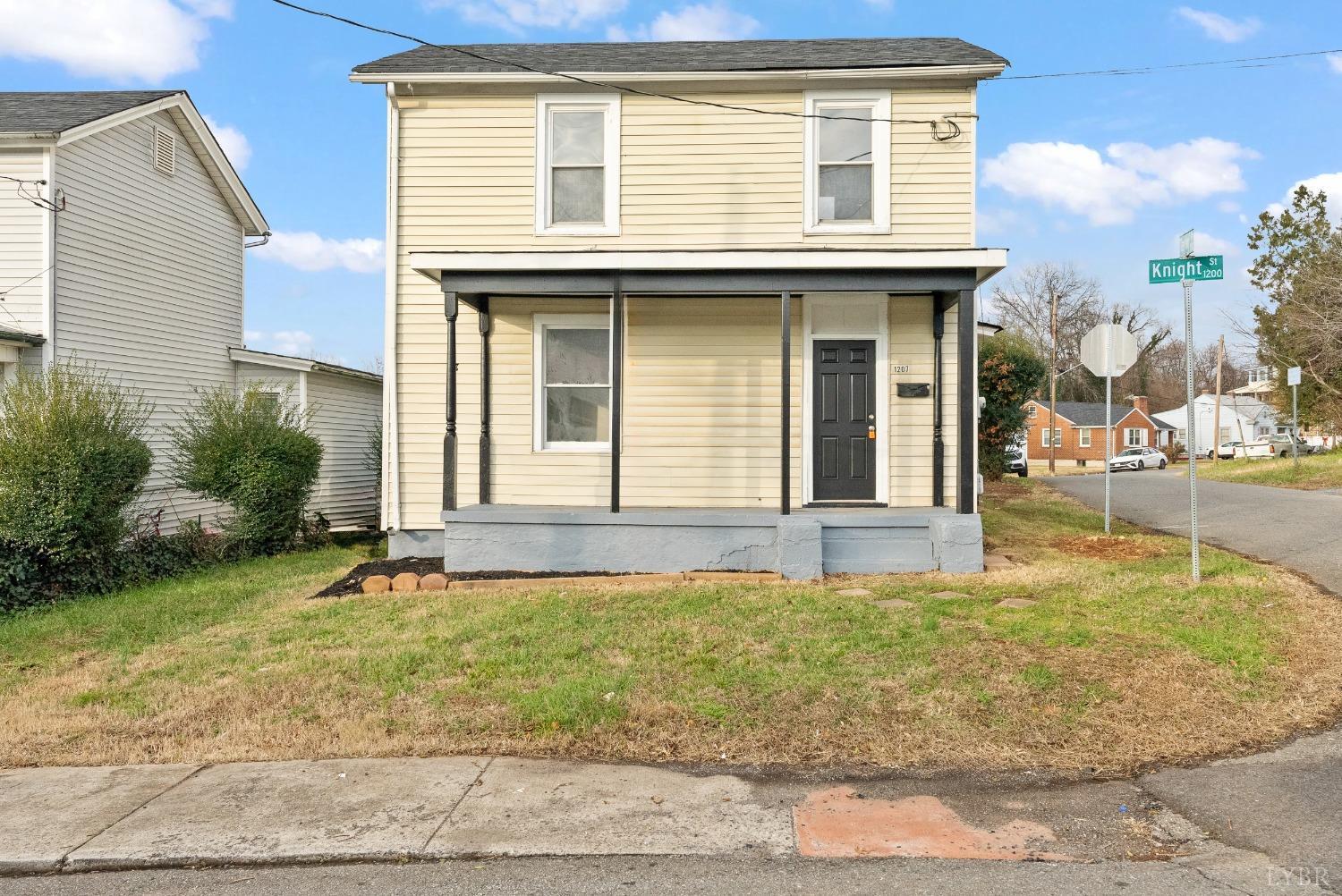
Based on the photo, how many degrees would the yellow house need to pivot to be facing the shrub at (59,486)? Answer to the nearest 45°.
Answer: approximately 90° to its right

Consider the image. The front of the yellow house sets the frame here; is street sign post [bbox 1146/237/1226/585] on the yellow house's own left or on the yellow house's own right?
on the yellow house's own left

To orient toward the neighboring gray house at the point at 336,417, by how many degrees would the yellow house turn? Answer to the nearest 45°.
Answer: approximately 135° to its right

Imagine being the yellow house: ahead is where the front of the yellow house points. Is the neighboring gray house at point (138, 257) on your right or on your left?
on your right

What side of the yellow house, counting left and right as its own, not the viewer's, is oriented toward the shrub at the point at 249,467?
right

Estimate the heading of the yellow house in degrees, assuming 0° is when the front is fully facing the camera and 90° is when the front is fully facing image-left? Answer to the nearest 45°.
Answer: approximately 0°

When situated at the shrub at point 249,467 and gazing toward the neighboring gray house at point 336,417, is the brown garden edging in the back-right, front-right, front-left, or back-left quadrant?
back-right

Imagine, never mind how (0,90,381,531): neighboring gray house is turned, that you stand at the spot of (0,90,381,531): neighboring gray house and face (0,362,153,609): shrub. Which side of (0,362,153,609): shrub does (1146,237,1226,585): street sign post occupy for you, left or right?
left

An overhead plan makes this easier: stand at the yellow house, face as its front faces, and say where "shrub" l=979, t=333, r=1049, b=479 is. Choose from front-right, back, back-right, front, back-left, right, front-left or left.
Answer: back-left

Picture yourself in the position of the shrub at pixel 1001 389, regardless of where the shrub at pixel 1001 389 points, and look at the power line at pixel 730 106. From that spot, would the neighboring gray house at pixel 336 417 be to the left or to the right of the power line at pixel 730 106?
right
